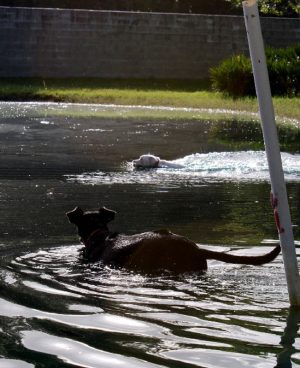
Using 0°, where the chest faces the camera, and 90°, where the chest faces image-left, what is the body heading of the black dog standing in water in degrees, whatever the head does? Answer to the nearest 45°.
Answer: approximately 90°

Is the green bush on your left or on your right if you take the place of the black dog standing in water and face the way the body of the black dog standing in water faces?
on your right
